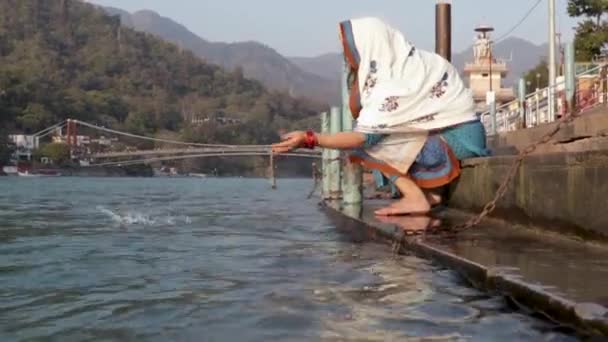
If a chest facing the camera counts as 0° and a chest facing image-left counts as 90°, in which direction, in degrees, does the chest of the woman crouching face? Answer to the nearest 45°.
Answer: approximately 90°

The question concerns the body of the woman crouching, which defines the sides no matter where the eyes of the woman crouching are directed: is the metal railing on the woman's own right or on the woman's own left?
on the woman's own right

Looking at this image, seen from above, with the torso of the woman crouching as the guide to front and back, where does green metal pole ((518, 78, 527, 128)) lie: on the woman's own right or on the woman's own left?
on the woman's own right

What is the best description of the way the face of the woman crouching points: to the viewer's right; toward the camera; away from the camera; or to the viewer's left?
to the viewer's left

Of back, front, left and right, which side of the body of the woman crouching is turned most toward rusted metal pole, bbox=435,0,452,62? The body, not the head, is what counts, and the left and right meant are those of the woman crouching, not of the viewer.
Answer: right
